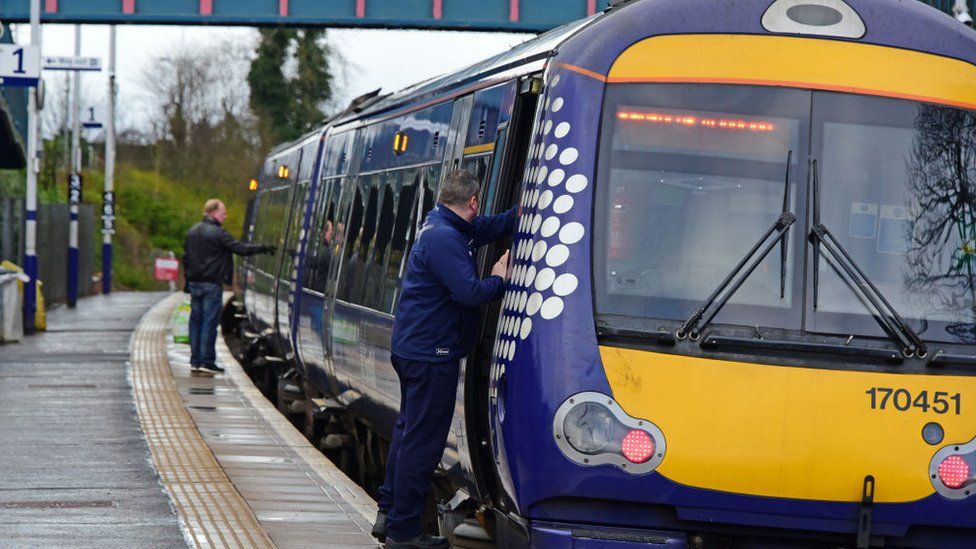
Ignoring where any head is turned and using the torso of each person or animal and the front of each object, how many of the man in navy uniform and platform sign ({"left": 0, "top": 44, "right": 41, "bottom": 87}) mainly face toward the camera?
1

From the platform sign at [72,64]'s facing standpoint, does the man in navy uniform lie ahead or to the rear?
ahead

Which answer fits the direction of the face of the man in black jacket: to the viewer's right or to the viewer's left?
to the viewer's right

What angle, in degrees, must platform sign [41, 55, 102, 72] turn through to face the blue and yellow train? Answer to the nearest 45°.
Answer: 0° — it already faces it

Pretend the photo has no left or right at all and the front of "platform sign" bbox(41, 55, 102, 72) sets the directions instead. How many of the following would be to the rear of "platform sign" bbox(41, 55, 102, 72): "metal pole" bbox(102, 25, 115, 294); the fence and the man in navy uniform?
2

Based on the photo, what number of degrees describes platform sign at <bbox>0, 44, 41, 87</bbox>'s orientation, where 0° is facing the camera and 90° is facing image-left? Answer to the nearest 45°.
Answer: approximately 0°

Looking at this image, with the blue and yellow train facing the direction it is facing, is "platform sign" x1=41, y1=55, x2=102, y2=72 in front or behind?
behind

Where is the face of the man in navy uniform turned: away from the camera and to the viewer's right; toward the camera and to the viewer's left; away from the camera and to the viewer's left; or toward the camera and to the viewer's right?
away from the camera and to the viewer's right

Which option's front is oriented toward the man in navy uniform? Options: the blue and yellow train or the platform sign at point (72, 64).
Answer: the platform sign

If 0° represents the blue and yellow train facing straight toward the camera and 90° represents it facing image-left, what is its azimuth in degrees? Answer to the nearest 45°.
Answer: approximately 315°
